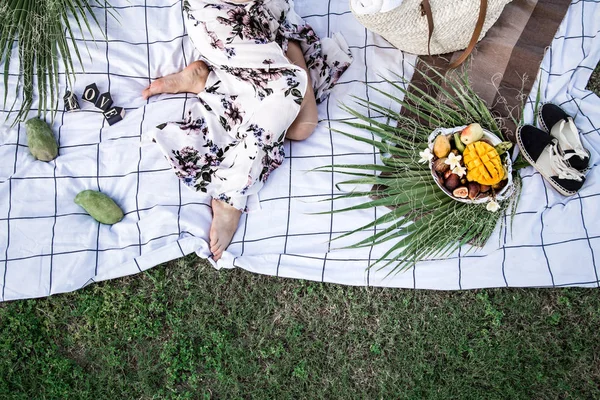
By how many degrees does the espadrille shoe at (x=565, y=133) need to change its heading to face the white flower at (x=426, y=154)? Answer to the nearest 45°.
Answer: approximately 90° to its left

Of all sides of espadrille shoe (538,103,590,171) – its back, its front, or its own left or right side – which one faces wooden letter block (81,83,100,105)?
left

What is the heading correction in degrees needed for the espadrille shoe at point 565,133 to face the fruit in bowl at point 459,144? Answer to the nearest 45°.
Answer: approximately 90° to its left

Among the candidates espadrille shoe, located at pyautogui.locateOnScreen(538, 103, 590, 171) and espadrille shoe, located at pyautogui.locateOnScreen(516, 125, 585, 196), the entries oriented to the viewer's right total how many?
0

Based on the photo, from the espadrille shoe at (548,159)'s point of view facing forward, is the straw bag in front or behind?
in front

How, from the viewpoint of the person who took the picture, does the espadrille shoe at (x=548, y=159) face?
facing away from the viewer and to the left of the viewer

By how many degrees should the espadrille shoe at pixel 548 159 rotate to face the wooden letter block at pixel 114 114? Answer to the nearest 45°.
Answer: approximately 45° to its left

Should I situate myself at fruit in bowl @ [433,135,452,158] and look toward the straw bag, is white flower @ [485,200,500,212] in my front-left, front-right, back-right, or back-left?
back-right

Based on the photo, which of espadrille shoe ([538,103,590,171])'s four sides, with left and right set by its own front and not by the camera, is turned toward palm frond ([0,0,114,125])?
left

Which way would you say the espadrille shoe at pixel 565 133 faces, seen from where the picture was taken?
facing away from the viewer and to the left of the viewer

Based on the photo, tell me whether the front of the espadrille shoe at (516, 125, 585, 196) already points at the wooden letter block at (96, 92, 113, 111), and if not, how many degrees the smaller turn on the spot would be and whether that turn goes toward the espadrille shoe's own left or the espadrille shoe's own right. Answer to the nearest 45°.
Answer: approximately 45° to the espadrille shoe's own left

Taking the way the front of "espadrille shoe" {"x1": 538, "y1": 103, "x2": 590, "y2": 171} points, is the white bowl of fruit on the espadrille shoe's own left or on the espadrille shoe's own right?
on the espadrille shoe's own left

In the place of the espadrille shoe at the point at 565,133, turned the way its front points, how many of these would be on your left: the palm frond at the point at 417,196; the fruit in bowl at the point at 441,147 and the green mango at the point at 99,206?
3

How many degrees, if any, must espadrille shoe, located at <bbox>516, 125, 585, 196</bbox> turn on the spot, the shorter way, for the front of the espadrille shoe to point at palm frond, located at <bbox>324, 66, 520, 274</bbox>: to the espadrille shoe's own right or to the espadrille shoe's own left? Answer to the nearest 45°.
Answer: approximately 90° to the espadrille shoe's own left
